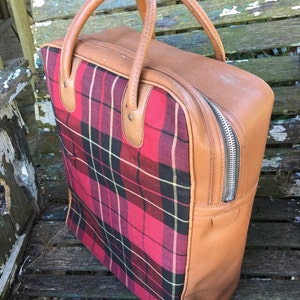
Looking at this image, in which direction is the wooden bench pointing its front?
toward the camera
